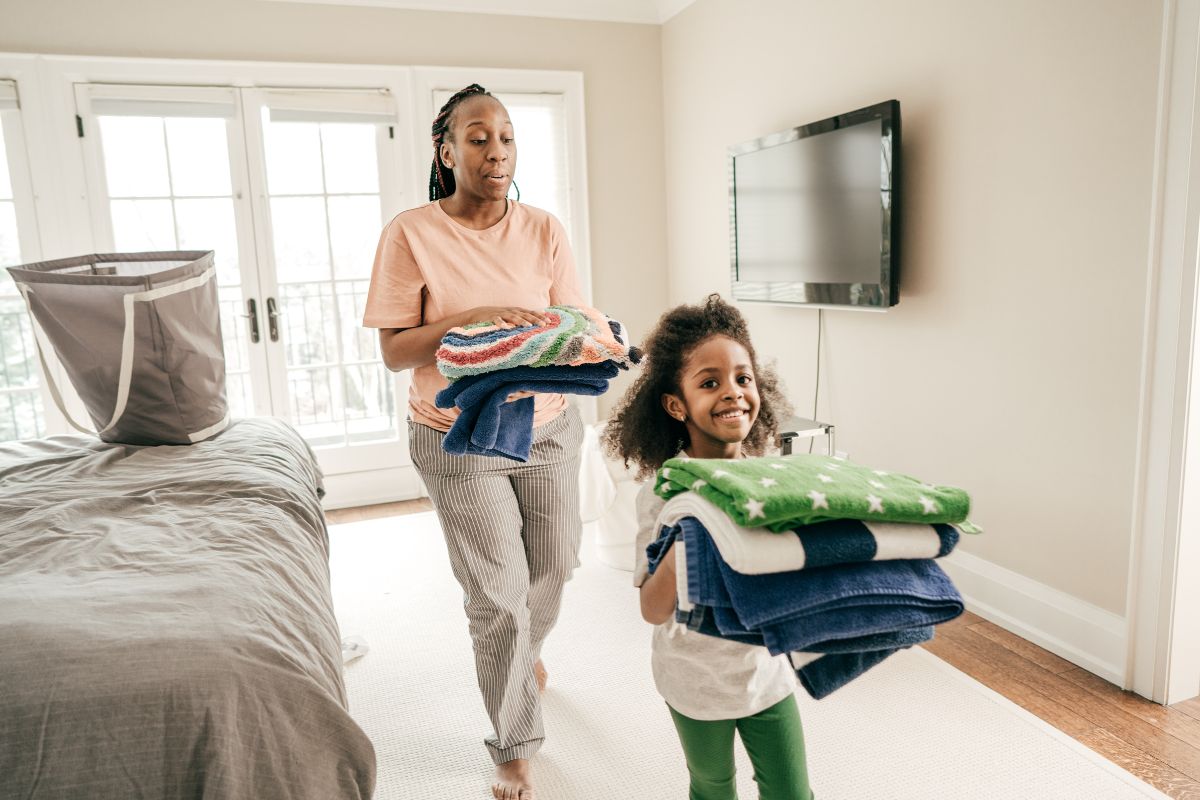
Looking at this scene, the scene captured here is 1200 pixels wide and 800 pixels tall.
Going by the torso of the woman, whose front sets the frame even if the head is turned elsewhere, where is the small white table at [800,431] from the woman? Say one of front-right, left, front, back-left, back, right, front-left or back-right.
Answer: back-left

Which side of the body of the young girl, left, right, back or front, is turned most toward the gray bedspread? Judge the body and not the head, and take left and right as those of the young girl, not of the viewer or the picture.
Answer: right

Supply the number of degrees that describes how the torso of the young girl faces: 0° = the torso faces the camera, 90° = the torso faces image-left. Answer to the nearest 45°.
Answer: approximately 315°

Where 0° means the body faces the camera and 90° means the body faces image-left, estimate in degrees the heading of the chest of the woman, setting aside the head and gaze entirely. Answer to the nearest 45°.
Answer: approximately 0°

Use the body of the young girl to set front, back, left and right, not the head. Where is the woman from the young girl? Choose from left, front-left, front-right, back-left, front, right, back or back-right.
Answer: back

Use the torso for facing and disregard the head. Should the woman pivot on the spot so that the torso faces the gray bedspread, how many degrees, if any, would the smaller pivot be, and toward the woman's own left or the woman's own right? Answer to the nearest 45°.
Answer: approximately 45° to the woman's own right

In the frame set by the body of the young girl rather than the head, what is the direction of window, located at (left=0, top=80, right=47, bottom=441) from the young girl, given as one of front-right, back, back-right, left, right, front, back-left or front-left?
back

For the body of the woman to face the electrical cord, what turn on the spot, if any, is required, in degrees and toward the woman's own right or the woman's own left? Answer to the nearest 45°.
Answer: approximately 135° to the woman's own left

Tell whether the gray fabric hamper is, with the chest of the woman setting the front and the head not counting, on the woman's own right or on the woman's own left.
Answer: on the woman's own right

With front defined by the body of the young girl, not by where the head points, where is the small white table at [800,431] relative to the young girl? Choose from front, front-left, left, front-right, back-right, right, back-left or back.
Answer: back-left

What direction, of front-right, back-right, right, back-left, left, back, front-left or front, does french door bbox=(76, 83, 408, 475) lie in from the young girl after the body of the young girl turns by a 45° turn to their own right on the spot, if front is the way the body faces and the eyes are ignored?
back-right
